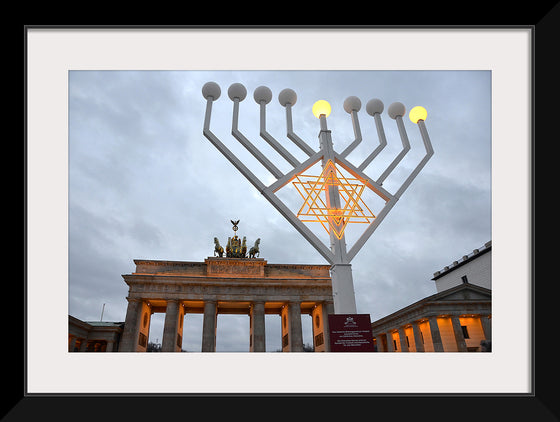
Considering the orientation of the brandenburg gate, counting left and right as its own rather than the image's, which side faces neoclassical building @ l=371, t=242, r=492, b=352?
left

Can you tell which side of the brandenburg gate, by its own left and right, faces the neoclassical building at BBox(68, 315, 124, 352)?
right

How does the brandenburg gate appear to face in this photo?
toward the camera

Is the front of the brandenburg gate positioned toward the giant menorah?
yes

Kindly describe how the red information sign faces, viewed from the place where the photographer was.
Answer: facing the viewer

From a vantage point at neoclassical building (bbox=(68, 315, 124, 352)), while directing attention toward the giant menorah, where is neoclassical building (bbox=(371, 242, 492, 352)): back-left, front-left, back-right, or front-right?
front-left

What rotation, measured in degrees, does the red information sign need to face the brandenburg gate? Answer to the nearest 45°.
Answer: approximately 135° to its right

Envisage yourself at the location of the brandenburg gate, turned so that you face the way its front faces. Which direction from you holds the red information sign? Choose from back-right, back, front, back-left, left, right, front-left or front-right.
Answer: front

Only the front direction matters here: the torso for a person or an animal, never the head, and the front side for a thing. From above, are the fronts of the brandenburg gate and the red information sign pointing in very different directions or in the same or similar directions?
same or similar directions

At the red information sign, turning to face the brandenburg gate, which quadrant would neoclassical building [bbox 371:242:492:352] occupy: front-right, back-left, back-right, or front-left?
front-right

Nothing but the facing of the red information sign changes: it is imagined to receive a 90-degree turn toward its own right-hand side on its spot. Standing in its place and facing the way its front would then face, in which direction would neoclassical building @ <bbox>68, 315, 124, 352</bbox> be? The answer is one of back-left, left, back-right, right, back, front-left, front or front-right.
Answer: front-right

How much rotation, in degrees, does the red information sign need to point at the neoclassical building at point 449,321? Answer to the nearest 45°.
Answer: approximately 180°
